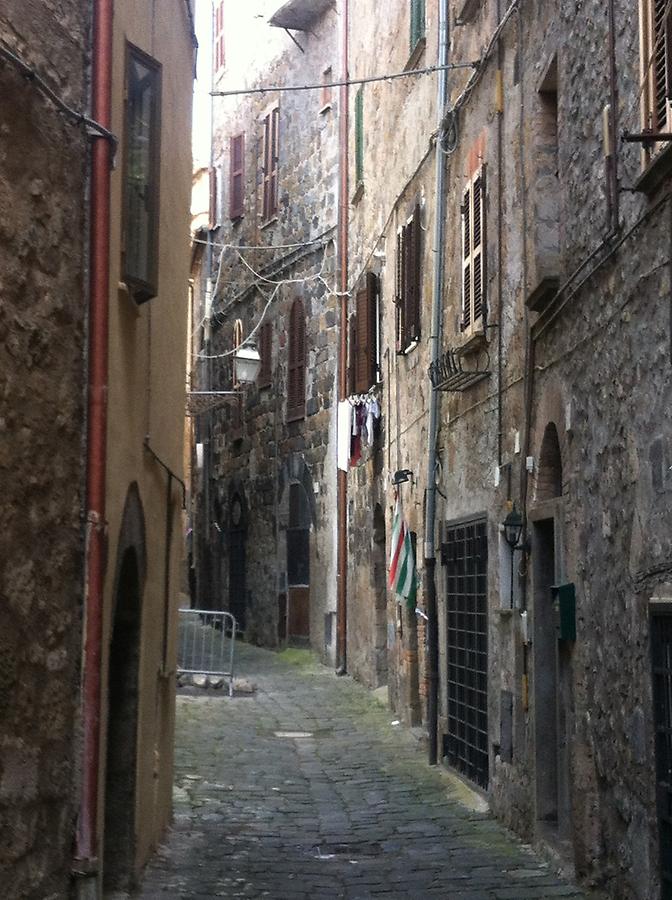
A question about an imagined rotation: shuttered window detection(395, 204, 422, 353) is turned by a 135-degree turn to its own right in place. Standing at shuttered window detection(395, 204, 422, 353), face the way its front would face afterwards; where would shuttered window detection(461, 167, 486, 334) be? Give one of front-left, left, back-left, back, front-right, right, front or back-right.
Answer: back-right

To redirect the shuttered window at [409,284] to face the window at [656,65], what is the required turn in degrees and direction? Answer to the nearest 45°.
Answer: approximately 90° to its left

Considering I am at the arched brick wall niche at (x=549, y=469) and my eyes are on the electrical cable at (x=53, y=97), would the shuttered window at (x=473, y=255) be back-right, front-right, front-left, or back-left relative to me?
back-right

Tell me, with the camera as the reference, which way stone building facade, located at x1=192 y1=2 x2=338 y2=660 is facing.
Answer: facing the viewer and to the left of the viewer

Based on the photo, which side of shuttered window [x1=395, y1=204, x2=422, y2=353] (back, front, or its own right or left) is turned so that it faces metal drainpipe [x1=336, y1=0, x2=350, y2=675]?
right

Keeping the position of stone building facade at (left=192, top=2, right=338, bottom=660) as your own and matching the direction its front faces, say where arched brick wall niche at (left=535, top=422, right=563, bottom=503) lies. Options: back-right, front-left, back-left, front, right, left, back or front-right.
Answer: front-left

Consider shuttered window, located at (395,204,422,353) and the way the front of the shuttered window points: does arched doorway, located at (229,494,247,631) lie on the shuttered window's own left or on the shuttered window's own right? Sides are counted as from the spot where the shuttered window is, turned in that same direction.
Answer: on the shuttered window's own right

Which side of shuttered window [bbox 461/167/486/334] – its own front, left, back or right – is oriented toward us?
left

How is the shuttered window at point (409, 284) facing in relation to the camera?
to the viewer's left

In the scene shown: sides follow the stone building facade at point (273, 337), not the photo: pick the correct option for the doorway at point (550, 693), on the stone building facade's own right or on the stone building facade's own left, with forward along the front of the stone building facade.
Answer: on the stone building facade's own left

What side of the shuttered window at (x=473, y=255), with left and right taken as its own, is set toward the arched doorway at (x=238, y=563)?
right

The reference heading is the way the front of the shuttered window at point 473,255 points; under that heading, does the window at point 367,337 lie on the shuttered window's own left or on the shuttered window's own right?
on the shuttered window's own right
